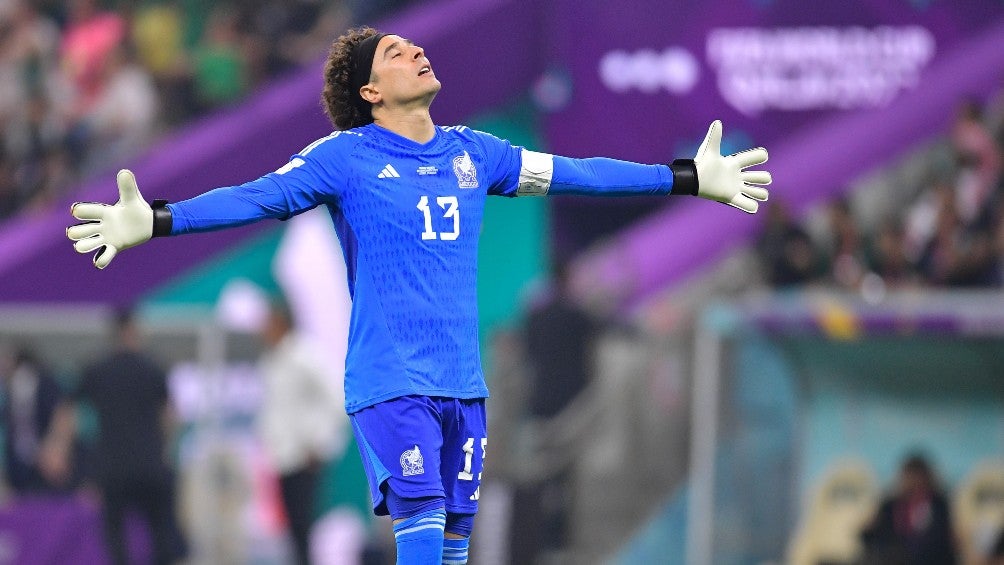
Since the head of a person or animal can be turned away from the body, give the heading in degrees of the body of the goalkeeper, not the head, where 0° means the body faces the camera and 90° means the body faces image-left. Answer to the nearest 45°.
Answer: approximately 315°

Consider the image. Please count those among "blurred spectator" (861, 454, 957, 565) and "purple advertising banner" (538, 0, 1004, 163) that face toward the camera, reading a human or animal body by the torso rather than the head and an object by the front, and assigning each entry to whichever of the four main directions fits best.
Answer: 2

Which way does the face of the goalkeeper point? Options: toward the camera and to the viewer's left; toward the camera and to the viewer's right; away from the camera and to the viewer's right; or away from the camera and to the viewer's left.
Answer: toward the camera and to the viewer's right

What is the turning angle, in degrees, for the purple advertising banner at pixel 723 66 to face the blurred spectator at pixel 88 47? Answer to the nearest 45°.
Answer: approximately 90° to its right

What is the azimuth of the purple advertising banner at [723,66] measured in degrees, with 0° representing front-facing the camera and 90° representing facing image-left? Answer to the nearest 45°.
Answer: approximately 0°

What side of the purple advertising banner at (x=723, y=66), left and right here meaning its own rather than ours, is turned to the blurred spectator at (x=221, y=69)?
right
